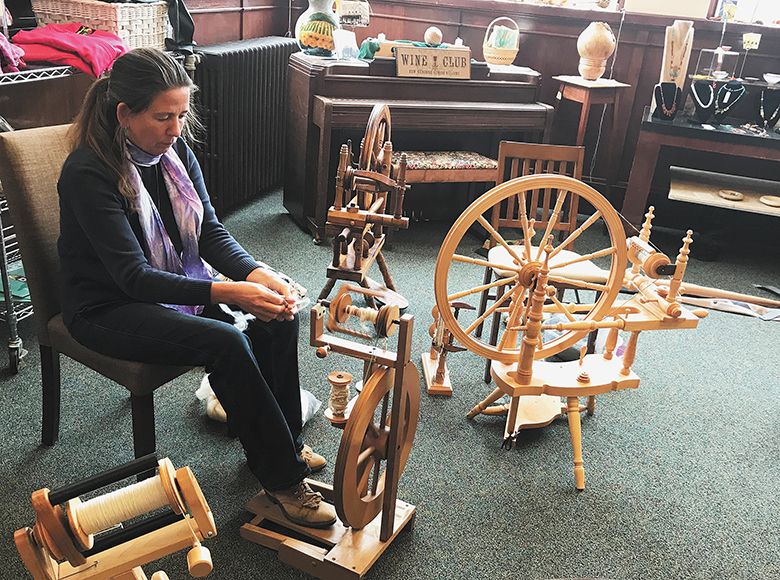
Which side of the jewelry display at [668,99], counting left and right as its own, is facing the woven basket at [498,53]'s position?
right

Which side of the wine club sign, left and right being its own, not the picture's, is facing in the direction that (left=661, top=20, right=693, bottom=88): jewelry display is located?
left

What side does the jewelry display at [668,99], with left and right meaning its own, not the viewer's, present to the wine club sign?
right

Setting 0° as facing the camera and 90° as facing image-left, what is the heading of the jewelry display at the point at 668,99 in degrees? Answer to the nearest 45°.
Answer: approximately 0°

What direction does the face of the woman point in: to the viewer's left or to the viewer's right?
to the viewer's right

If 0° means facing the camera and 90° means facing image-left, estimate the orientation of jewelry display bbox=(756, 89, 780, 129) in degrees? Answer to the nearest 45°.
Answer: approximately 45°

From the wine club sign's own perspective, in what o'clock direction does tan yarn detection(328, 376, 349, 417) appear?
The tan yarn is roughly at 12 o'clock from the wine club sign.

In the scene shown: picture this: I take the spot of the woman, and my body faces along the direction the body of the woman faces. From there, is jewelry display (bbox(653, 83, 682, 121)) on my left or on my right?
on my left

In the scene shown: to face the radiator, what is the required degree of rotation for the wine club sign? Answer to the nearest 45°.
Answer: approximately 90° to its right

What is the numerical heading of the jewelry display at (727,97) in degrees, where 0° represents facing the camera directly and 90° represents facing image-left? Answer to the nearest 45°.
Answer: approximately 45°

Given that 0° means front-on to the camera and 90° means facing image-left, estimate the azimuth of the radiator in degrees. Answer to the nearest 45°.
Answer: approximately 315°

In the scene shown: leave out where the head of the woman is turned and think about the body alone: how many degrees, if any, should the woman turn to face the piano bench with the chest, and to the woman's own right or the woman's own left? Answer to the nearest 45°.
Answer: approximately 90° to the woman's own left
